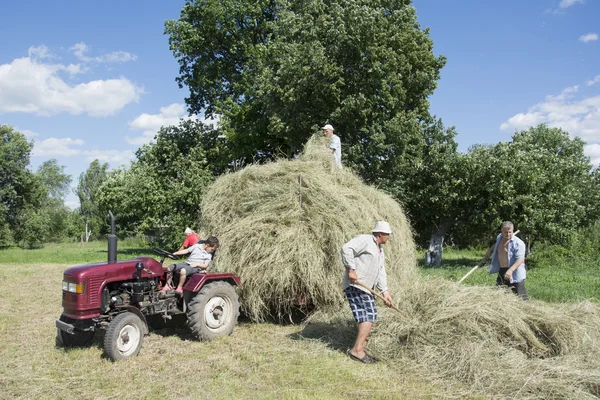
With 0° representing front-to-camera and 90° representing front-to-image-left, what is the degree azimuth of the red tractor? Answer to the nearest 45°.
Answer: approximately 45°

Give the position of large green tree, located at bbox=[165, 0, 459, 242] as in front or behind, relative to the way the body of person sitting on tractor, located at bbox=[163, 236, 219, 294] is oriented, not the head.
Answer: behind

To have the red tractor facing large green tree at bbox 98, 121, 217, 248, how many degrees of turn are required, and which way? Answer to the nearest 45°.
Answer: approximately 135° to its right

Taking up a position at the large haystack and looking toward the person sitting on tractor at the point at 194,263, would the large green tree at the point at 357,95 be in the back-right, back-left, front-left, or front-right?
back-right

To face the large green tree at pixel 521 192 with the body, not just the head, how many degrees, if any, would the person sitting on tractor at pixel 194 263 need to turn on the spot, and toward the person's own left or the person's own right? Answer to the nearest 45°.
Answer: approximately 180°

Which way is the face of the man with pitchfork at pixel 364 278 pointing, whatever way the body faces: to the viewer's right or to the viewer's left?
to the viewer's right

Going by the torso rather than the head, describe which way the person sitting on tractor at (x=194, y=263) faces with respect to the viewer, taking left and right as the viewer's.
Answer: facing the viewer and to the left of the viewer

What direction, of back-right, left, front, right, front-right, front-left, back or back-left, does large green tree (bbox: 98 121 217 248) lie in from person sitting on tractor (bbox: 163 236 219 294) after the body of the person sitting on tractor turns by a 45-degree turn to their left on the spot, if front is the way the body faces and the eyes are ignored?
back

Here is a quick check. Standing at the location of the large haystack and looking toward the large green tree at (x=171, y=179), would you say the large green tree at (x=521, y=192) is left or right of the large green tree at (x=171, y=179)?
right

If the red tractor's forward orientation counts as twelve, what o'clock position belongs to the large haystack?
The large haystack is roughly at 7 o'clock from the red tractor.
